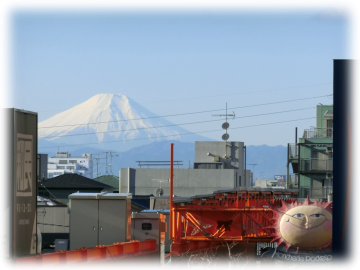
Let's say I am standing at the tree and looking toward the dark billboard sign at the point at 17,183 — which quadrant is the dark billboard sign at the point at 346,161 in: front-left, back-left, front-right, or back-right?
front-left

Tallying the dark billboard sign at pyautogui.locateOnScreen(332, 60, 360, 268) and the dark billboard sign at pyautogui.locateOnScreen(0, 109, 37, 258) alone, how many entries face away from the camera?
0

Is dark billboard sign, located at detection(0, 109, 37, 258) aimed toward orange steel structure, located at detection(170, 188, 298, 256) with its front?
no

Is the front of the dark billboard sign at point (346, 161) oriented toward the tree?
no

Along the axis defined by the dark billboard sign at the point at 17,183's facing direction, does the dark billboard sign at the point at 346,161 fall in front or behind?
in front

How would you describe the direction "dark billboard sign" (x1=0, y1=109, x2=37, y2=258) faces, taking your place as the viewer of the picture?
facing the viewer and to the right of the viewer

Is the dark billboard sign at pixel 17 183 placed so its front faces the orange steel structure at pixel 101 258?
yes

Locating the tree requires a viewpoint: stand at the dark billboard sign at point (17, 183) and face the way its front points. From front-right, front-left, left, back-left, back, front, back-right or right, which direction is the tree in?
left

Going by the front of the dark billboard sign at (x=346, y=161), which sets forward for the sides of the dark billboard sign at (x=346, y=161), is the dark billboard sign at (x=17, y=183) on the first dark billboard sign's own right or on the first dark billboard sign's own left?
on the first dark billboard sign's own right

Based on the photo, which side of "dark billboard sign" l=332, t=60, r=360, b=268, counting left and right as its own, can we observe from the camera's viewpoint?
front

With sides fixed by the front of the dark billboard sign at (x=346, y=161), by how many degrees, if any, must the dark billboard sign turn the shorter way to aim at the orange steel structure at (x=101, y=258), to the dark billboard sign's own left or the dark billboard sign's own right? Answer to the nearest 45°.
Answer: approximately 135° to the dark billboard sign's own right
